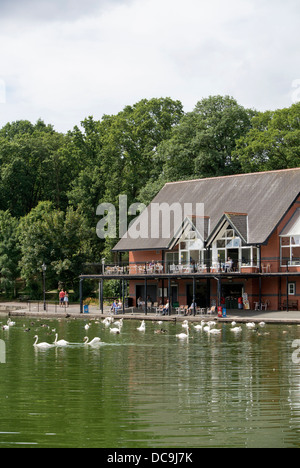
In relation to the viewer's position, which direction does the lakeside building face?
facing the viewer and to the left of the viewer

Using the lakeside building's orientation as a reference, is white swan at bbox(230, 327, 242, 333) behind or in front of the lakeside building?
in front

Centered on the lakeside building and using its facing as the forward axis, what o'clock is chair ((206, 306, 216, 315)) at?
The chair is roughly at 12 o'clock from the lakeside building.
